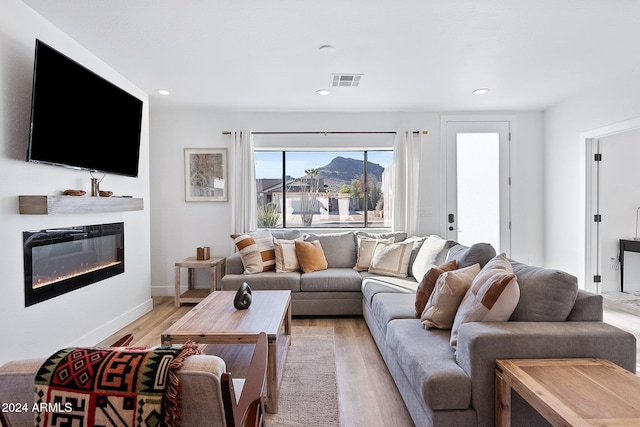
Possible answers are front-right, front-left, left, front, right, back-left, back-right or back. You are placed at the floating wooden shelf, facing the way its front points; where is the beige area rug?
front

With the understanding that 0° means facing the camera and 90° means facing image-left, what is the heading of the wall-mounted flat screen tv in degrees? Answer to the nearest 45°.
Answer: approximately 315°

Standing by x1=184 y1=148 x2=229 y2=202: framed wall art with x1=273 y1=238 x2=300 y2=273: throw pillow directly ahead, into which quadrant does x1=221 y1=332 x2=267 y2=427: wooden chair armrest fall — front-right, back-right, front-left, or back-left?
front-right

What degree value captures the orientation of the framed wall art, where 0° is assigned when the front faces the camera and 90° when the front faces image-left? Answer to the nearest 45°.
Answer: approximately 0°

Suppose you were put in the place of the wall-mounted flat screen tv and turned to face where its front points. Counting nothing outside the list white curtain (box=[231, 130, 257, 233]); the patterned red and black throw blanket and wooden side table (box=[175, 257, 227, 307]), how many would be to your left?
2

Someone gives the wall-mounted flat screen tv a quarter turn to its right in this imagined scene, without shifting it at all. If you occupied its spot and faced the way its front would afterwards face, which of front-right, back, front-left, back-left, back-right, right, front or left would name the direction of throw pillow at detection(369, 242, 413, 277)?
back-left

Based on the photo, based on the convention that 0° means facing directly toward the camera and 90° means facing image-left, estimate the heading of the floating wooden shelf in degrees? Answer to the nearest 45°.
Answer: approximately 315°

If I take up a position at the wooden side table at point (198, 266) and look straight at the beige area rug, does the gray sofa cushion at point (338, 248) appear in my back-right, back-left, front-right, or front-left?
front-left

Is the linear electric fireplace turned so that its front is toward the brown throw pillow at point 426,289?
yes

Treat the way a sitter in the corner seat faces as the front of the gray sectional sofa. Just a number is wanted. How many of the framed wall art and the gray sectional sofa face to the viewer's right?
0

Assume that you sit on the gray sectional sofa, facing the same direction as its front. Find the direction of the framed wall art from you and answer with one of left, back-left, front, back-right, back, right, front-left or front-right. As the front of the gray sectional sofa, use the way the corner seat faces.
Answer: right

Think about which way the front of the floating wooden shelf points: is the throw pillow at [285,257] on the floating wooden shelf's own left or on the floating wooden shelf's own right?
on the floating wooden shelf's own left

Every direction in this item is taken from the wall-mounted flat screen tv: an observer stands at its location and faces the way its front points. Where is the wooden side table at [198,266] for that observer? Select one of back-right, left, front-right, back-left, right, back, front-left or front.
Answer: left

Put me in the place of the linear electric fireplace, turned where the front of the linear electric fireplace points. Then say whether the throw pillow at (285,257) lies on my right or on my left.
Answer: on my left

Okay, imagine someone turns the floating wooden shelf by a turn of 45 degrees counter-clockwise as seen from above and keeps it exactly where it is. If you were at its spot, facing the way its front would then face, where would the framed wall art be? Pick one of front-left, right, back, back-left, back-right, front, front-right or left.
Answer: front-left

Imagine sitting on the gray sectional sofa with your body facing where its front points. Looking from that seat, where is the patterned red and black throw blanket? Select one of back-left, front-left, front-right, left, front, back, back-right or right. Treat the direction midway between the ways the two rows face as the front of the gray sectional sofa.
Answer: front

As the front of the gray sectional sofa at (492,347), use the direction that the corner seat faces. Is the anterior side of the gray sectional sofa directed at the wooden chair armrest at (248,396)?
yes
